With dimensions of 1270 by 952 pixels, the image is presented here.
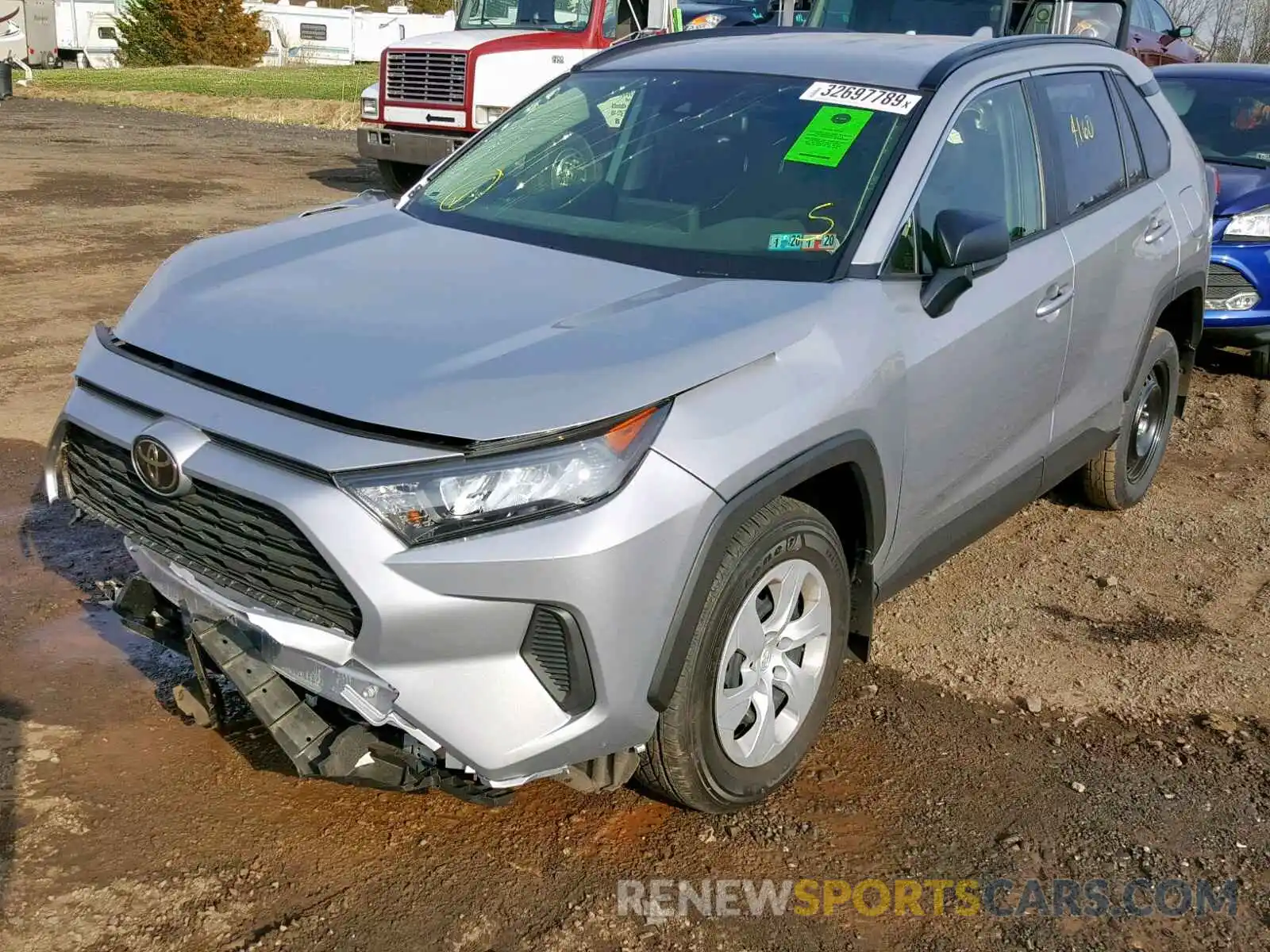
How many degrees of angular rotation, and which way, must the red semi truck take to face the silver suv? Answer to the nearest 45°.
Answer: approximately 45° to its left

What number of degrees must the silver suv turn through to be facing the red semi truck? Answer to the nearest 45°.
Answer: approximately 135° to its right

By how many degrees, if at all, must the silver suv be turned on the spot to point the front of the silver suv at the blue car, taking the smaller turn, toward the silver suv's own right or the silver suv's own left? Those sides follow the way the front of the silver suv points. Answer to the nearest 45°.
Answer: approximately 180°

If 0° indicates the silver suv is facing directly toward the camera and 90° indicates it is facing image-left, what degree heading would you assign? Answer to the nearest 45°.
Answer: approximately 45°

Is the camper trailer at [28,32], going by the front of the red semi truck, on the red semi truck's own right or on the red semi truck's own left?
on the red semi truck's own right
